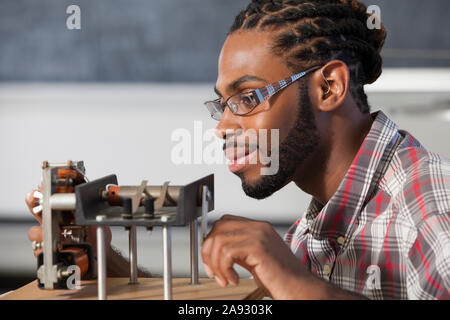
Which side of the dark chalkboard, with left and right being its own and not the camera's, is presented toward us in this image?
front

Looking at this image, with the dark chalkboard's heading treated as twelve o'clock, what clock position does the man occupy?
The man is roughly at 11 o'clock from the dark chalkboard.

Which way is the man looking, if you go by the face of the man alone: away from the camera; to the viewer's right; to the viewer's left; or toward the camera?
to the viewer's left
